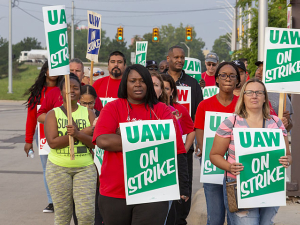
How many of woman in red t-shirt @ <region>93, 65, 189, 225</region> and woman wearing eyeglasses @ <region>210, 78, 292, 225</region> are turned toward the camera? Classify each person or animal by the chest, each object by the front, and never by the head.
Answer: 2

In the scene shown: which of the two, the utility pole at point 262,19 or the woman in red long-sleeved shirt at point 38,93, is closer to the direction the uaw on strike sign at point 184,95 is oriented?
the woman in red long-sleeved shirt

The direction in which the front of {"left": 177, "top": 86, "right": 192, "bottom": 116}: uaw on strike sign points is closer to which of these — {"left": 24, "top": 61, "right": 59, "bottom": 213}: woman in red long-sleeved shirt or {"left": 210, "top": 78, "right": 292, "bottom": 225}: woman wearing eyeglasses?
the woman wearing eyeglasses

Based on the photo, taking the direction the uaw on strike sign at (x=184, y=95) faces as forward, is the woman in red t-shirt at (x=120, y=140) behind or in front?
in front

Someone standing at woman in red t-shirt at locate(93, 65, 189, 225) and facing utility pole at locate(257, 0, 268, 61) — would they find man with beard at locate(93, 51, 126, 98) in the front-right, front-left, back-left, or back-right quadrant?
front-left

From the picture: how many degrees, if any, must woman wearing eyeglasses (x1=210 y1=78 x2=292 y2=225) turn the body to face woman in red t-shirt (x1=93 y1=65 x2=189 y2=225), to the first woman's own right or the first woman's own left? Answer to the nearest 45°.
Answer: approximately 45° to the first woman's own right

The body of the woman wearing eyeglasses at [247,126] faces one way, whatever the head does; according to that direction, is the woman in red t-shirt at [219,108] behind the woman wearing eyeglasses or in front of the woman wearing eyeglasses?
behind

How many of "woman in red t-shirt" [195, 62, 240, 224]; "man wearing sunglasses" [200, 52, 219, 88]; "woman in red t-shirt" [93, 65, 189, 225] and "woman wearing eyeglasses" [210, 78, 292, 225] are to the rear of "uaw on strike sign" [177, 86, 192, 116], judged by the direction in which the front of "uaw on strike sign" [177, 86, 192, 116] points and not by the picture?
1

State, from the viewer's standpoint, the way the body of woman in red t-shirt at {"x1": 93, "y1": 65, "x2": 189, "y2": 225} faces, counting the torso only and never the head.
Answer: toward the camera

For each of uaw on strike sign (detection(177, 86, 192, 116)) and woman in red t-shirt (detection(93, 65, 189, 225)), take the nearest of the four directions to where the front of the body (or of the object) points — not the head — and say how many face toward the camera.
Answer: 2

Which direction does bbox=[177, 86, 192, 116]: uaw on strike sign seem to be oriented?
toward the camera
